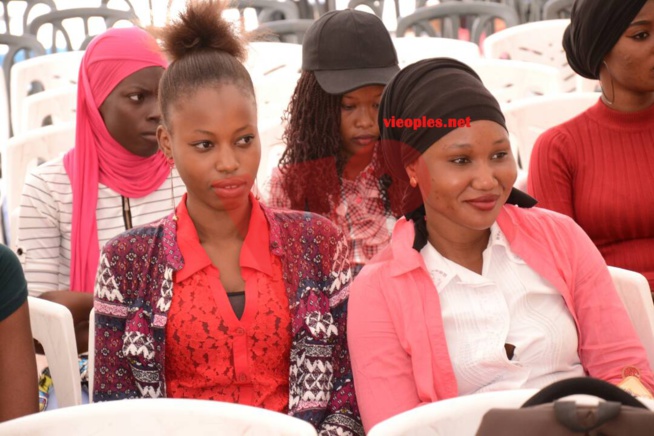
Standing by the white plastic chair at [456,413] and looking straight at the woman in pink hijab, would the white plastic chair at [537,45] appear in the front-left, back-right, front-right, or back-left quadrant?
front-right

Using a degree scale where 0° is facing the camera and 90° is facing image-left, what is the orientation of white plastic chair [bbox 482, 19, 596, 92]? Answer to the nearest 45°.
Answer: approximately 315°

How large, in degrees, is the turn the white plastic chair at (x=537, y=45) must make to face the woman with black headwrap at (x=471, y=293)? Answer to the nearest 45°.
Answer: approximately 45° to its right

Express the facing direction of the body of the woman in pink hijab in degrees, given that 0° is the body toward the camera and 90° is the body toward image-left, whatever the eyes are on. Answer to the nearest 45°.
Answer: approximately 315°

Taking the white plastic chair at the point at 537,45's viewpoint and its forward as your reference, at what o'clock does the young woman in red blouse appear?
The young woman in red blouse is roughly at 2 o'clock from the white plastic chair.

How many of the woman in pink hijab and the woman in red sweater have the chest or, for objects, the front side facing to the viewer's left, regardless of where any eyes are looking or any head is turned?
0

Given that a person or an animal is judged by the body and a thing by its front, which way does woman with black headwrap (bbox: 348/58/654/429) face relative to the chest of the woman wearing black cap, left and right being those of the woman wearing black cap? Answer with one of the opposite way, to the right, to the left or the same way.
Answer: the same way

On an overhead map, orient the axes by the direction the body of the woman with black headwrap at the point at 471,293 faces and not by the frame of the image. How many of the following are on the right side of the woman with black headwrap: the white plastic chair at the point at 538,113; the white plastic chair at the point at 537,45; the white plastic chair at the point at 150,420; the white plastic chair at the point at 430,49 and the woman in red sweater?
1

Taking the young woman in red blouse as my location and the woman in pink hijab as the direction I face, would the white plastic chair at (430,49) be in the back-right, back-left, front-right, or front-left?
front-right

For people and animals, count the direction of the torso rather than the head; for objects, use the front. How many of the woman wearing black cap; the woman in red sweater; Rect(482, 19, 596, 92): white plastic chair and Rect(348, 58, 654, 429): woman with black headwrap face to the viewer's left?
0

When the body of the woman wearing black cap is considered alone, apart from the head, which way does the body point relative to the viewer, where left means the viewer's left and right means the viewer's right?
facing the viewer and to the right of the viewer

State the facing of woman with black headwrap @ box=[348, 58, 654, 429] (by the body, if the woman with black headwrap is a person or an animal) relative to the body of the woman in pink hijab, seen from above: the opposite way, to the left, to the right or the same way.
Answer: the same way

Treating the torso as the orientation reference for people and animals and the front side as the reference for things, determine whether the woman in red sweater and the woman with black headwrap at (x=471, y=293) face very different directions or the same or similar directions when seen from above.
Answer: same or similar directions

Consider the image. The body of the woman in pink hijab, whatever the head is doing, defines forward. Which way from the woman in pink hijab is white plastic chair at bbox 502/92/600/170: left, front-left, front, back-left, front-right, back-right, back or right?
front-left

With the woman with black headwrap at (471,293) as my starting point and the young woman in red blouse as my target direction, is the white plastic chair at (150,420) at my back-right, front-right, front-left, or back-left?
front-left

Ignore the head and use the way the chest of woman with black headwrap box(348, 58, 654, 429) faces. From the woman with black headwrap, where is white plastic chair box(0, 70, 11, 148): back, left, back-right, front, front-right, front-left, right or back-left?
back

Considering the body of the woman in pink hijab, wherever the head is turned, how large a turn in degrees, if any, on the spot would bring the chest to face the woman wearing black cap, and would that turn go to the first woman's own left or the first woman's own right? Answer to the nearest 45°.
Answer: approximately 45° to the first woman's own left

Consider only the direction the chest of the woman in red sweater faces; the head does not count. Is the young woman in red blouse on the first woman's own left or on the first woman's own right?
on the first woman's own right
